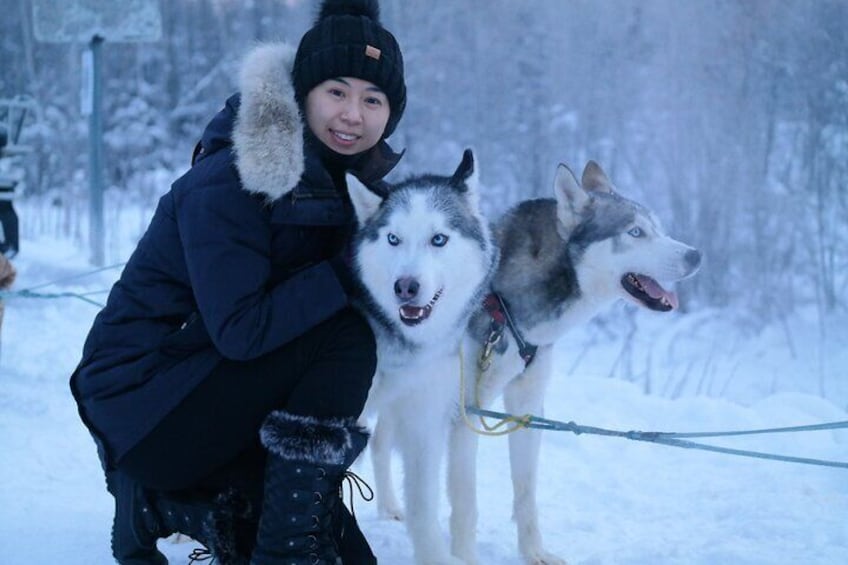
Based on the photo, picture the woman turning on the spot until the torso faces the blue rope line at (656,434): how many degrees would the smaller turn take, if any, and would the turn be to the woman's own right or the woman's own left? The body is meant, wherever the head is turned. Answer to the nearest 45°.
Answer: approximately 45° to the woman's own left

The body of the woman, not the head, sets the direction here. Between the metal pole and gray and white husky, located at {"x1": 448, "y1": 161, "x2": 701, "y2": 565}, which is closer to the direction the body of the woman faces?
the gray and white husky

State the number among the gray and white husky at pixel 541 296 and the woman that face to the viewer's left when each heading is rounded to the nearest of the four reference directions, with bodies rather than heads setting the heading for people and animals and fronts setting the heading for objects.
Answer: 0

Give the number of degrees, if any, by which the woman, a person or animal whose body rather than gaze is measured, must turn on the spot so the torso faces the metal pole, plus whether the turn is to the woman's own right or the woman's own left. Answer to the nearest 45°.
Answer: approximately 135° to the woman's own left

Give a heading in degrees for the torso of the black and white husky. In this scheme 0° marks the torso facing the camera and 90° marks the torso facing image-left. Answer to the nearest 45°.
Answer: approximately 0°

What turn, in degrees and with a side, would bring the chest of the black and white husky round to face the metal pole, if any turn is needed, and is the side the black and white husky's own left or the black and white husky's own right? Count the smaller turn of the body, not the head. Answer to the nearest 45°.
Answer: approximately 135° to the black and white husky's own right
